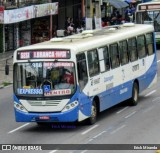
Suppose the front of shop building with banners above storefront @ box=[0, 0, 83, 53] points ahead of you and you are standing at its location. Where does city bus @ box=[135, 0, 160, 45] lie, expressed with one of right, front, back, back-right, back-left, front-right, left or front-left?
front-left

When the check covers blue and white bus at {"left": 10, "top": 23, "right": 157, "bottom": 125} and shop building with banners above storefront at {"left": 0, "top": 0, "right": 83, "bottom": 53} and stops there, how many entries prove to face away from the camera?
0

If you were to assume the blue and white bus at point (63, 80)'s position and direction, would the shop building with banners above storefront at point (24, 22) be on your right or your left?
on your right

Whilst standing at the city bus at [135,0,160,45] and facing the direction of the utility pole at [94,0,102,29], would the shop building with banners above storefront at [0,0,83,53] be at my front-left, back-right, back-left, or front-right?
front-left

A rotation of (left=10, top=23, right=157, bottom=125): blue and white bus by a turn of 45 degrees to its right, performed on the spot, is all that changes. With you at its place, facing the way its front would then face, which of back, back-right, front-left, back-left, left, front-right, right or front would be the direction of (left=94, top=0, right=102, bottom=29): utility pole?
right

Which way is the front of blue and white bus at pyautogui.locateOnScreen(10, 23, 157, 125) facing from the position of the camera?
facing the viewer and to the left of the viewer

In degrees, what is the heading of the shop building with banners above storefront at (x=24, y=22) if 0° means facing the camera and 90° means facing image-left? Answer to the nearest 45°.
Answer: approximately 315°

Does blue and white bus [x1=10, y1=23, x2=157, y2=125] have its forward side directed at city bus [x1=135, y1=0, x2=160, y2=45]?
no

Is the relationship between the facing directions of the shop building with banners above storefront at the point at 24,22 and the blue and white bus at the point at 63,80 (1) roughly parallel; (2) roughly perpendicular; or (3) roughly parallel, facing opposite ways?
roughly perpendicular

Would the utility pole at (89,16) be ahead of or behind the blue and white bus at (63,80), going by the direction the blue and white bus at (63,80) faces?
behind
